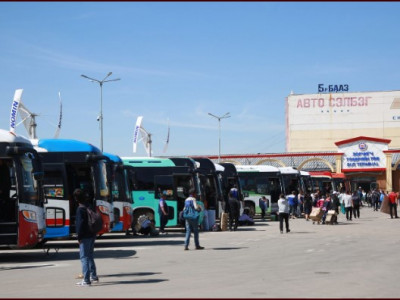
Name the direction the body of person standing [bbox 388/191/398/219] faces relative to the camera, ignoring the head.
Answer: away from the camera

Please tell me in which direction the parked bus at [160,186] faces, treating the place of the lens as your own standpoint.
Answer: facing to the right of the viewer

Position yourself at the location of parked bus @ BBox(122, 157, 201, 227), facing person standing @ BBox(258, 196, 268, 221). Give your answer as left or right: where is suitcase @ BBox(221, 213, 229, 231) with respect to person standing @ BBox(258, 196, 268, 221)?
right
